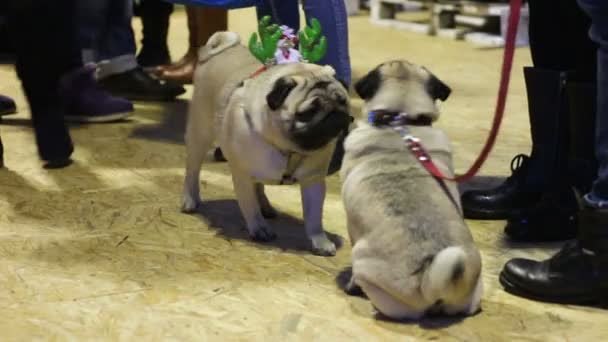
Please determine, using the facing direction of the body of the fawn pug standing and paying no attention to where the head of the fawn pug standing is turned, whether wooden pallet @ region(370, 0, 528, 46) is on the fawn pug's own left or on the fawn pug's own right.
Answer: on the fawn pug's own left

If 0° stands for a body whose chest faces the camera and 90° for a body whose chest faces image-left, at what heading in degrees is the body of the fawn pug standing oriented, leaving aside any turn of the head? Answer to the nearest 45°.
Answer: approximately 315°

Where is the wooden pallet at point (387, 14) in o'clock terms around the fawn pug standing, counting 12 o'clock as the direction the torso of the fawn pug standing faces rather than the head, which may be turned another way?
The wooden pallet is roughly at 8 o'clock from the fawn pug standing.

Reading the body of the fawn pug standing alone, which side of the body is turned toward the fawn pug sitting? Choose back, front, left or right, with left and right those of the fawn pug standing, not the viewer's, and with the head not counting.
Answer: front

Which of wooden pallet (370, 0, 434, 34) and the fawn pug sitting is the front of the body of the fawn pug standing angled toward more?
the fawn pug sitting
